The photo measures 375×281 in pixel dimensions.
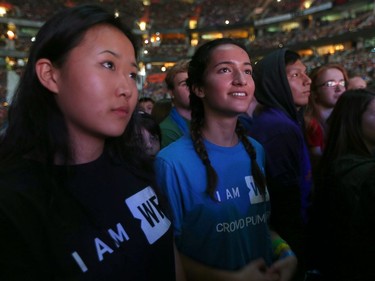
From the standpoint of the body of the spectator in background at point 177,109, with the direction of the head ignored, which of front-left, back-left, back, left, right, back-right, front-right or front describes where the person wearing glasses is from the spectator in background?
front-left

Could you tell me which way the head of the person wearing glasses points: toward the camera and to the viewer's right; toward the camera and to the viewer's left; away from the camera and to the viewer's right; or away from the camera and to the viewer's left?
toward the camera and to the viewer's right

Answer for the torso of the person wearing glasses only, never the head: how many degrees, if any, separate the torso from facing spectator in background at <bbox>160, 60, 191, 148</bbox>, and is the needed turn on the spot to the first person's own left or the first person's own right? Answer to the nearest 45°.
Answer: approximately 90° to the first person's own right

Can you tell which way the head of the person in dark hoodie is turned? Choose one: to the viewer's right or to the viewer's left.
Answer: to the viewer's right

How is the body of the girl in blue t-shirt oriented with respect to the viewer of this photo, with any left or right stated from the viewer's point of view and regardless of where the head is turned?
facing the viewer and to the right of the viewer

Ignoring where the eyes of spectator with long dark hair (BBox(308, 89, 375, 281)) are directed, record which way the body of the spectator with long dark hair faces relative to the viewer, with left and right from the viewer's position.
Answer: facing to the right of the viewer

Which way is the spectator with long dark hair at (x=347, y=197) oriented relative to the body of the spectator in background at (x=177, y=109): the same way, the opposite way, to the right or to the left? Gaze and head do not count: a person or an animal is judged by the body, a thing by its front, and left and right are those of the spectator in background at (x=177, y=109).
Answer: the same way

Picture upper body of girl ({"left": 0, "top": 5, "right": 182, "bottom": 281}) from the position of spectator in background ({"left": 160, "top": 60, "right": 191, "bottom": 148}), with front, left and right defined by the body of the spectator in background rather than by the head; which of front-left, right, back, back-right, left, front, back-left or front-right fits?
front-right

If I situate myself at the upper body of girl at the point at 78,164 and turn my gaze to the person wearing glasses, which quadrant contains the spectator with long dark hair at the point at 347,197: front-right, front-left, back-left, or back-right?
front-right
